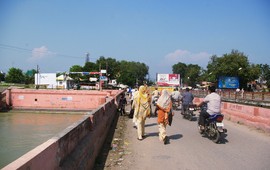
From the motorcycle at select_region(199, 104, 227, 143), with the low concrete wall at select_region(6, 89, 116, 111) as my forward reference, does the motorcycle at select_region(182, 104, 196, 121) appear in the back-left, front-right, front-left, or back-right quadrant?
front-right

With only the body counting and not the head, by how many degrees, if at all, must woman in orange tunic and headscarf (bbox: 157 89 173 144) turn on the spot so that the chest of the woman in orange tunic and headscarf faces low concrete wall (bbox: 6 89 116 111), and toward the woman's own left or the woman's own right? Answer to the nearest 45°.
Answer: approximately 45° to the woman's own left

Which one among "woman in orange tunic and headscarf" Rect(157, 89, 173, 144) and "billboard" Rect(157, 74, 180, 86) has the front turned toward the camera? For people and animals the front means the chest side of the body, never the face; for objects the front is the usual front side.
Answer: the billboard

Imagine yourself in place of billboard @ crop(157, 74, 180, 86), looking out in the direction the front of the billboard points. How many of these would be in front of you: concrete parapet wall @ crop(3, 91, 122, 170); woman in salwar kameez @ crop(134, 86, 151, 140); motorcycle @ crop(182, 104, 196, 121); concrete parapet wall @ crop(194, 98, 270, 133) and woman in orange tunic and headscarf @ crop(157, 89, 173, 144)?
5

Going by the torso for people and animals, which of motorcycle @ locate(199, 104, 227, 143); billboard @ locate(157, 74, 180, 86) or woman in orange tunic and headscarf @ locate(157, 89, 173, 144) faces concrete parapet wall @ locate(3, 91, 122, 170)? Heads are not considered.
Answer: the billboard

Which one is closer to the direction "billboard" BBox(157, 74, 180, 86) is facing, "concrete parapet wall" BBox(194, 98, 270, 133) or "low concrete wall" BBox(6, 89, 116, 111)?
the concrete parapet wall

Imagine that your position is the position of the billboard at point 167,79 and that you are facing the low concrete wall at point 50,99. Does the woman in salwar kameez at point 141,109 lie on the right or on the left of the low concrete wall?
left

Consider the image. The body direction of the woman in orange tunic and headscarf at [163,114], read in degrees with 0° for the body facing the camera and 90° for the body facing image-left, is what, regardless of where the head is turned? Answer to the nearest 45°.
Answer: approximately 180°

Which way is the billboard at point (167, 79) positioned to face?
toward the camera

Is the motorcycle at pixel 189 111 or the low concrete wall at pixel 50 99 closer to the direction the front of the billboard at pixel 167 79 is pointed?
the motorcycle

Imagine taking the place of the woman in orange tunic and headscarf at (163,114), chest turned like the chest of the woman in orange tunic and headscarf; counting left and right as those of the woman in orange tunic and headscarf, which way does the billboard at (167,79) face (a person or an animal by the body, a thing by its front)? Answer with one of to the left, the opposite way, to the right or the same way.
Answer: the opposite way

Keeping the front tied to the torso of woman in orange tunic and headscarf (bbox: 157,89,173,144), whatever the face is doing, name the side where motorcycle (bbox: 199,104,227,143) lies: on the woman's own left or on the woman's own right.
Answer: on the woman's own right
